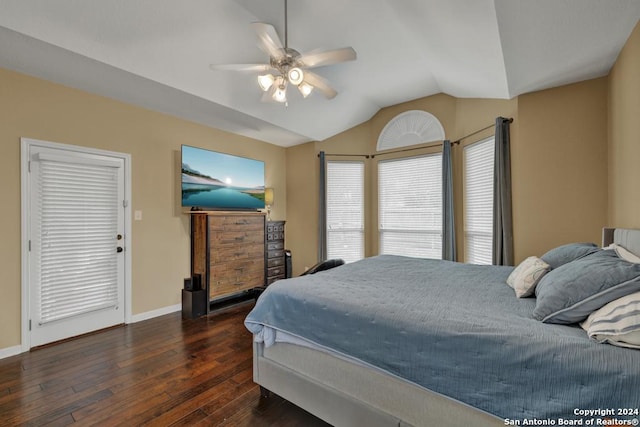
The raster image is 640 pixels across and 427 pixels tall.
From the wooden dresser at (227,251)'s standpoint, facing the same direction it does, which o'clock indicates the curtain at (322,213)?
The curtain is roughly at 10 o'clock from the wooden dresser.

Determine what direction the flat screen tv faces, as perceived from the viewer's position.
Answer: facing the viewer and to the right of the viewer

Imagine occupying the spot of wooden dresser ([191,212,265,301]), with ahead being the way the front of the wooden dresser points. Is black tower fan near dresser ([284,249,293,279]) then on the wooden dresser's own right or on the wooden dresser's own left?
on the wooden dresser's own left

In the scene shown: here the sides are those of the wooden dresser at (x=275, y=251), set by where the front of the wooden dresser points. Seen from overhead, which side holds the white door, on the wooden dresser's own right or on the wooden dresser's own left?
on the wooden dresser's own right

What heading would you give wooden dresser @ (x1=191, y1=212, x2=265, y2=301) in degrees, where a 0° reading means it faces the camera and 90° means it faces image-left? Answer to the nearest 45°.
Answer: approximately 315°

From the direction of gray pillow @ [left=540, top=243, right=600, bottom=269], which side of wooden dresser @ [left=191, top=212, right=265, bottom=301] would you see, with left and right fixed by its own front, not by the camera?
front
